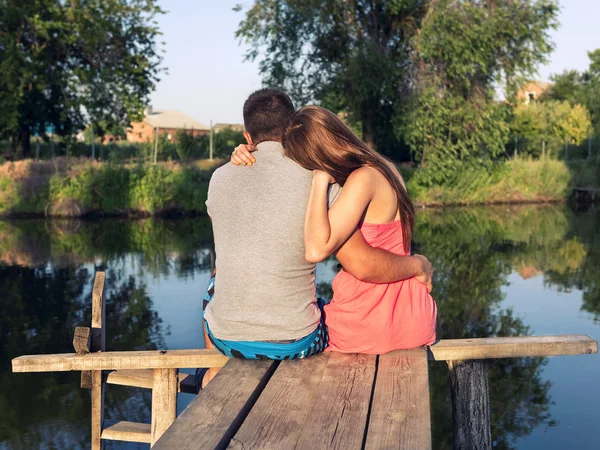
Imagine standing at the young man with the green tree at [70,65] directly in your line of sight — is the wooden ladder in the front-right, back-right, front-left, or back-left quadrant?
front-left

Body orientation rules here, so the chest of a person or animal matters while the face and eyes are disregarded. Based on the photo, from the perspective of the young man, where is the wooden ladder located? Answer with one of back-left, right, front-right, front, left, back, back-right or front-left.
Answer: front-left

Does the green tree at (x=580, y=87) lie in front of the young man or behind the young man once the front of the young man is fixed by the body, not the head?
in front

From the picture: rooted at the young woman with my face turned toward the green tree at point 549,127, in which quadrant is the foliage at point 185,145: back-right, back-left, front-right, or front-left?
front-left

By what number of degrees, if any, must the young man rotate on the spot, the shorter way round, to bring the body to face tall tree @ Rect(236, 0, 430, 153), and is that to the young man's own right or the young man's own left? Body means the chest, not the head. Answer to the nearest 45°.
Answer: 0° — they already face it

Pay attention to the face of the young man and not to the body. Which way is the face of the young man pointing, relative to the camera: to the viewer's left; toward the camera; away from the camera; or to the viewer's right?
away from the camera

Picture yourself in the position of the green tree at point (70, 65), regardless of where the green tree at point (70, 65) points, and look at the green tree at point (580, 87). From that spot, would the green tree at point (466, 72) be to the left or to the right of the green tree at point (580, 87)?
right

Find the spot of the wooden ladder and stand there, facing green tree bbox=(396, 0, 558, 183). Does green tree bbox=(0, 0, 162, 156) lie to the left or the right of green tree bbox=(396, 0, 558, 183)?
left

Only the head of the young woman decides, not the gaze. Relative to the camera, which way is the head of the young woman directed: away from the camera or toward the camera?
away from the camera

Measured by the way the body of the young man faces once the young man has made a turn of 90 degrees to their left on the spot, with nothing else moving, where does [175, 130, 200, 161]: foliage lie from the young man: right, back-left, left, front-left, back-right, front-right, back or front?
right

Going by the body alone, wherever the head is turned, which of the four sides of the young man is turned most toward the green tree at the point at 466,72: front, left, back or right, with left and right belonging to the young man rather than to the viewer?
front

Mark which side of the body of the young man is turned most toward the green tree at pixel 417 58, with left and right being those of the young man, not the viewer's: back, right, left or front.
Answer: front

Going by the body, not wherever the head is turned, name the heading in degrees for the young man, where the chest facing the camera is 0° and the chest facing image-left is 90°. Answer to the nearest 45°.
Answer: approximately 180°
